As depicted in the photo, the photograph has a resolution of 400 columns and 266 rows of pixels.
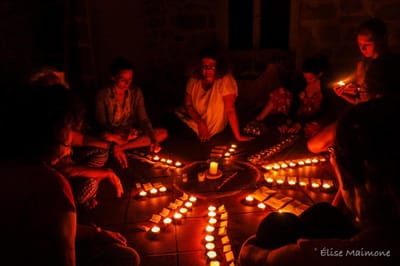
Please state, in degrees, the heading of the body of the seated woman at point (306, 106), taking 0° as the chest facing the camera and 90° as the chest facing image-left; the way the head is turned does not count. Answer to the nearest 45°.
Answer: approximately 45°

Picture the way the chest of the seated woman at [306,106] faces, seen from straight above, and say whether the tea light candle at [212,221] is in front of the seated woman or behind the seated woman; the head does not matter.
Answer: in front

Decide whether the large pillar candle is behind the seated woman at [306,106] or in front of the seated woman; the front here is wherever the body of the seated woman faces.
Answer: in front

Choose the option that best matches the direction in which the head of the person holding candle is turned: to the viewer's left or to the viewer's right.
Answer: to the viewer's left

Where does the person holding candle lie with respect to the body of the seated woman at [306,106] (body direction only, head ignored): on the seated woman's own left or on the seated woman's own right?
on the seated woman's own left

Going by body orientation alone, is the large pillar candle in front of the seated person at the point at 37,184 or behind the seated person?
in front

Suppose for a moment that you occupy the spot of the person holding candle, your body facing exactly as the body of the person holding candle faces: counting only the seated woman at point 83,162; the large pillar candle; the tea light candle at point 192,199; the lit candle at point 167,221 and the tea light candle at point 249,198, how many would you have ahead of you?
5

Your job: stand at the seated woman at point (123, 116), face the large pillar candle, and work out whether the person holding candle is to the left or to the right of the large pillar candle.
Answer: left

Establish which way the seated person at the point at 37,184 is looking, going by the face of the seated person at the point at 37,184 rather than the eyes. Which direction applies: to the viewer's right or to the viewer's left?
to the viewer's right

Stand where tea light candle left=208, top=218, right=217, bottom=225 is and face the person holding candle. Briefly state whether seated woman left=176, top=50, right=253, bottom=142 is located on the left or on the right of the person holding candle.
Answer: left

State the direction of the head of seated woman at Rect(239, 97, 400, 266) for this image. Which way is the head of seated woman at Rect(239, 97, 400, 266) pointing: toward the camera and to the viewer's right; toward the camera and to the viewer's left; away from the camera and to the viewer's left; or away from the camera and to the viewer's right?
away from the camera and to the viewer's left

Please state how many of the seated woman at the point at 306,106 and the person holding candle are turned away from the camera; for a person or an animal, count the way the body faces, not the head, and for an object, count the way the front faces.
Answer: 0

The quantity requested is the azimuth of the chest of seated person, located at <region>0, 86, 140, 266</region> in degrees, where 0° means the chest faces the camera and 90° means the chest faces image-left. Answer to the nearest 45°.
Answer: approximately 225°
